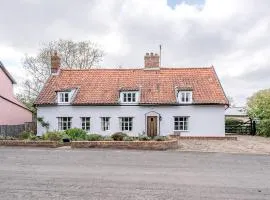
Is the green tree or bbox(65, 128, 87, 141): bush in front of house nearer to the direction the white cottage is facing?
the bush in front of house

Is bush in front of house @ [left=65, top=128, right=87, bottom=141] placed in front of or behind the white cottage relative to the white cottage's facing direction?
in front

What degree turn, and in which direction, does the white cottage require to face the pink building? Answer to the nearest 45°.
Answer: approximately 135° to its right

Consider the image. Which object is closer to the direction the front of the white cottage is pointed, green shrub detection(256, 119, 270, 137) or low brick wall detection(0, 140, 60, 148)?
the low brick wall

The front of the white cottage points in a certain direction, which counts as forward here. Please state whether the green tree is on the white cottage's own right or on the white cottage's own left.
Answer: on the white cottage's own left

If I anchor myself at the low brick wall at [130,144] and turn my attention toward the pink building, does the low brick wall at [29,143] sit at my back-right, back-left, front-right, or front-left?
front-left

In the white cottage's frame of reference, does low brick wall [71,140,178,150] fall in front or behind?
in front

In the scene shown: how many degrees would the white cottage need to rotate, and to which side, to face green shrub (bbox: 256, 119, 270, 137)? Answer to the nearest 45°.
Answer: approximately 135° to its left

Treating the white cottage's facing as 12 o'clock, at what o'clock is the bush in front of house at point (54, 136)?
The bush in front of house is roughly at 1 o'clock from the white cottage.

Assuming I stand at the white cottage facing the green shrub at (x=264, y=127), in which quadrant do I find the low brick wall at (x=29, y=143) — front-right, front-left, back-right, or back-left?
back-right

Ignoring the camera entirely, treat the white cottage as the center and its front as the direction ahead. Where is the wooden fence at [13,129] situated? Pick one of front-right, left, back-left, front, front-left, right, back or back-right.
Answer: right

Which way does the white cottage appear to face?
toward the camera
